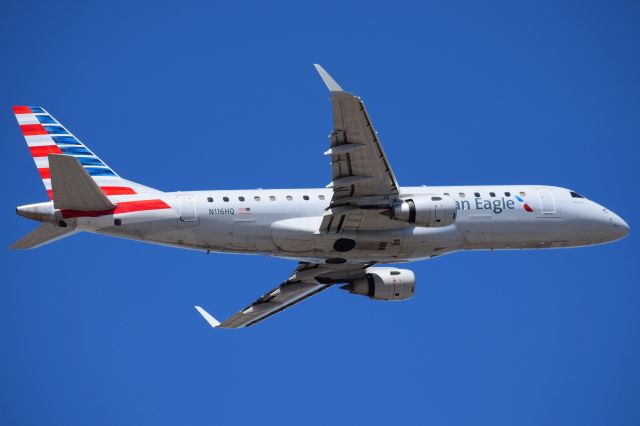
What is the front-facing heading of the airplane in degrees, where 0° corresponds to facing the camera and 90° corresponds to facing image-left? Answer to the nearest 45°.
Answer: approximately 270°
